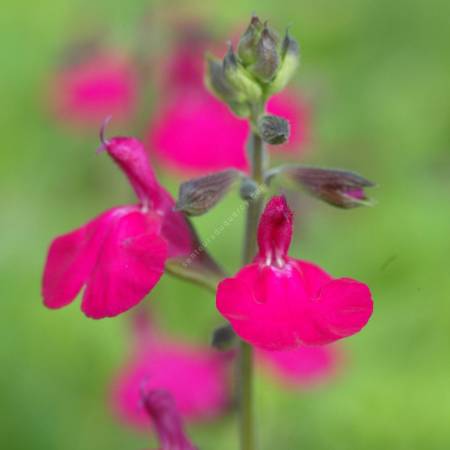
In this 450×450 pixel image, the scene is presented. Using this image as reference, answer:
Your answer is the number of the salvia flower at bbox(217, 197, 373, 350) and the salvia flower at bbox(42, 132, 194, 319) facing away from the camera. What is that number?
0

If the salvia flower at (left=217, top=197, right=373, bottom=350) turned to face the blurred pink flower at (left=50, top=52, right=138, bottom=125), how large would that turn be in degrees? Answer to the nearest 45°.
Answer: approximately 180°

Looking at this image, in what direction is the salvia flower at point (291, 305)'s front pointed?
toward the camera

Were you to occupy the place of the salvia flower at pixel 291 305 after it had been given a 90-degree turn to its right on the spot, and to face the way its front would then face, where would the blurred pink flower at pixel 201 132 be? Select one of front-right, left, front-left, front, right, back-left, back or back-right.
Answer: right
